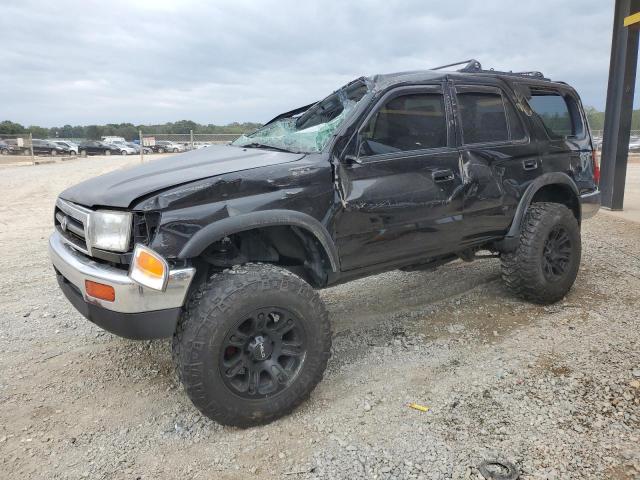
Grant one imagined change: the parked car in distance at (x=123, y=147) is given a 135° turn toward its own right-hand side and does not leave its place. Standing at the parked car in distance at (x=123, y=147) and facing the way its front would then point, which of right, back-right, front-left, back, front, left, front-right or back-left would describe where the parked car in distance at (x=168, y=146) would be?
back-right

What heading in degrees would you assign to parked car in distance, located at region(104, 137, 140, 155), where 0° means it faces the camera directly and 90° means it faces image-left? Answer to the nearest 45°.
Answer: approximately 315°

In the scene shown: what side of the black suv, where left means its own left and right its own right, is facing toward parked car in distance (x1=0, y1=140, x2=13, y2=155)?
right

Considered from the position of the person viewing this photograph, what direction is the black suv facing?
facing the viewer and to the left of the viewer

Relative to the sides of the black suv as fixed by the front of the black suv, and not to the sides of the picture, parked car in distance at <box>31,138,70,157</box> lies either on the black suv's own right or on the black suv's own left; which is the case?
on the black suv's own right

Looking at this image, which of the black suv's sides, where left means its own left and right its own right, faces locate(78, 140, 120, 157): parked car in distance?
right

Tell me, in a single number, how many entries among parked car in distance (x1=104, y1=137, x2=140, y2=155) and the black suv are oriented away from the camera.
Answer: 0
